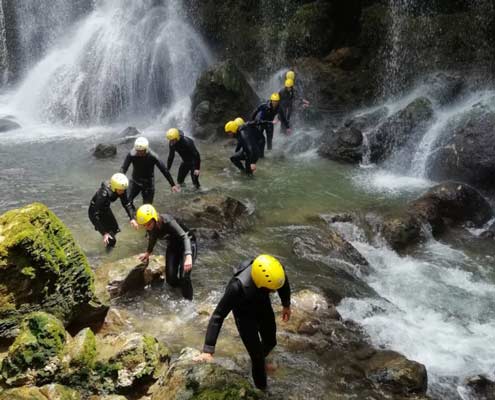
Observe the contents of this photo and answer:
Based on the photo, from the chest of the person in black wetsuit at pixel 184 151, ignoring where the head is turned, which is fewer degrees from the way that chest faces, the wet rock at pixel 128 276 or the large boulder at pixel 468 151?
the wet rock

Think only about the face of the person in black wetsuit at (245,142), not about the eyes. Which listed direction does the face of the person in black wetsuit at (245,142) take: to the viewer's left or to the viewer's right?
to the viewer's left

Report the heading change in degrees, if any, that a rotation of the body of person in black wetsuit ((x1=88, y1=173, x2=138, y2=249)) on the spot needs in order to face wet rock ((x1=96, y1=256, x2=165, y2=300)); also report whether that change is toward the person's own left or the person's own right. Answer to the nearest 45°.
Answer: approximately 45° to the person's own right

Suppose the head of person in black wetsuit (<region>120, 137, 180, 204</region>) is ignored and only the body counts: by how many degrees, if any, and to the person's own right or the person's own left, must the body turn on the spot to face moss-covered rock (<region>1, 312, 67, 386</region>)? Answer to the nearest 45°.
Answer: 0° — they already face it

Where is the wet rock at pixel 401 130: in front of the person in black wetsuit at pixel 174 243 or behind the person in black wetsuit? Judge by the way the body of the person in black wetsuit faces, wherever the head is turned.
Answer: behind

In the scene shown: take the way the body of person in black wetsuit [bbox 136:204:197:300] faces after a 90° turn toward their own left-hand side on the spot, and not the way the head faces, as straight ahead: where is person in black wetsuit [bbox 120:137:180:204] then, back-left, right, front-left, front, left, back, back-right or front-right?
back-left

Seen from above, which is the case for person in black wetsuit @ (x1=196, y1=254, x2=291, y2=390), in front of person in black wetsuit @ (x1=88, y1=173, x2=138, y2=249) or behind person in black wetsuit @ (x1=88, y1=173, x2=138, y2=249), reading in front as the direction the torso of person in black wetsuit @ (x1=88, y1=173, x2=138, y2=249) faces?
in front

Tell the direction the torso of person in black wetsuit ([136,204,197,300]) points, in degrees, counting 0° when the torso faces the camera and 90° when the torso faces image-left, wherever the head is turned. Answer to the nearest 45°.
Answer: approximately 45°

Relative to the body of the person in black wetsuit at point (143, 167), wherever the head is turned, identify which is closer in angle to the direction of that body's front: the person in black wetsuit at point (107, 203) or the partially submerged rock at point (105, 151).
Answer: the person in black wetsuit

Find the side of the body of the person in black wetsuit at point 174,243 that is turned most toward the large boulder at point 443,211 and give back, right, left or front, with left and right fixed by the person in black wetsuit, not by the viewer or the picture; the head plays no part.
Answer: back
